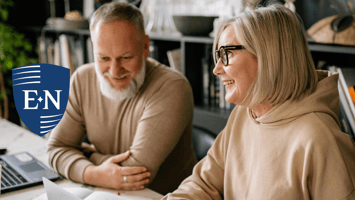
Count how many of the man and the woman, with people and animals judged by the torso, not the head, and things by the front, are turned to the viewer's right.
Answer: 0

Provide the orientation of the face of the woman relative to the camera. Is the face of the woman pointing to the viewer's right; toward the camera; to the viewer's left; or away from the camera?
to the viewer's left

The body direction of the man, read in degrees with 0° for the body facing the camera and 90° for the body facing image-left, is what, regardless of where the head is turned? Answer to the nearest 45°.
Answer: approximately 45°

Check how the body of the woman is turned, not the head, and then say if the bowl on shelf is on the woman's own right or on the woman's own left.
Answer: on the woman's own right

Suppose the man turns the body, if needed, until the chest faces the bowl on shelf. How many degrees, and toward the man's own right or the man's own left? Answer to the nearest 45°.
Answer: approximately 180°
